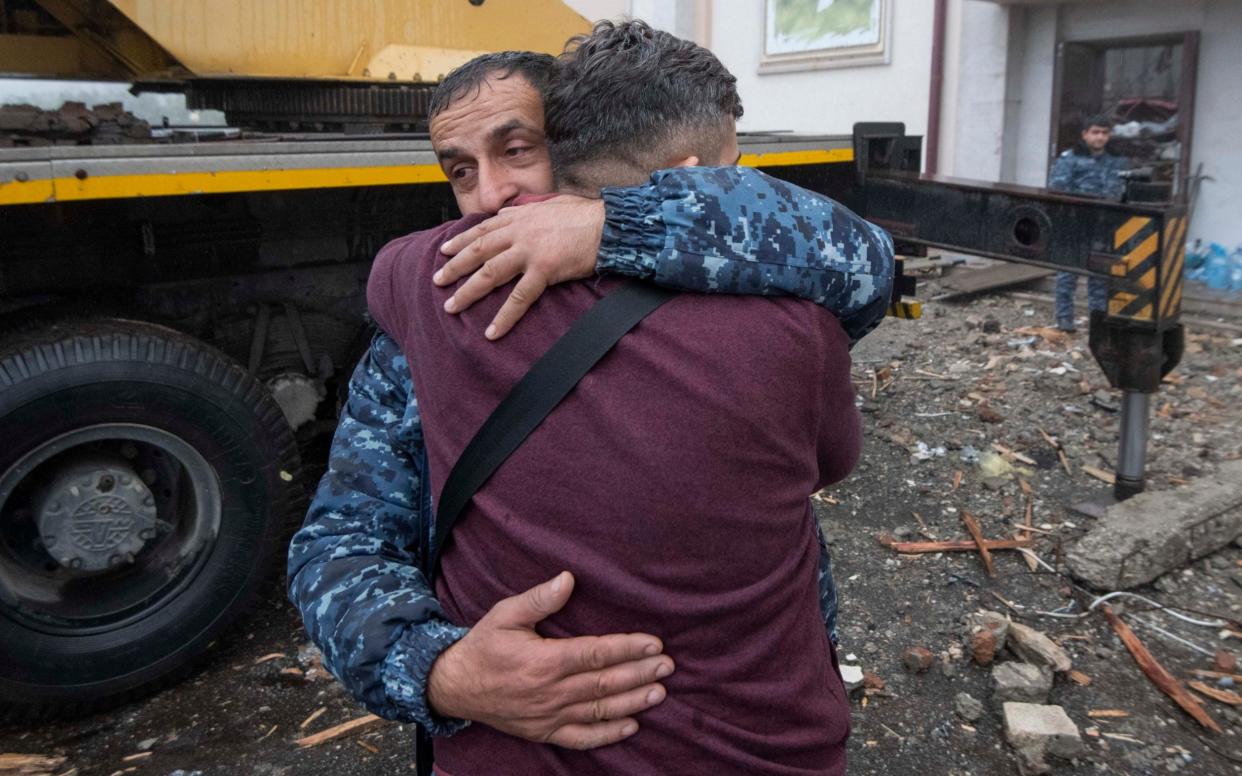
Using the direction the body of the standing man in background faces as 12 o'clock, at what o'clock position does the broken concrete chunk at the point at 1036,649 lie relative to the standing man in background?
The broken concrete chunk is roughly at 12 o'clock from the standing man in background.

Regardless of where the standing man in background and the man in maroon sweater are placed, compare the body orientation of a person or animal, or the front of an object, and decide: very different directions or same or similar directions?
very different directions

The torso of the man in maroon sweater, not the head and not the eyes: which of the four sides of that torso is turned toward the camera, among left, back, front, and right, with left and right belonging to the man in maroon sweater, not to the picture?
back

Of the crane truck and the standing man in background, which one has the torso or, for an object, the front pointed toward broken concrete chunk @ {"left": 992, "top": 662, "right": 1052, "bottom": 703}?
the standing man in background

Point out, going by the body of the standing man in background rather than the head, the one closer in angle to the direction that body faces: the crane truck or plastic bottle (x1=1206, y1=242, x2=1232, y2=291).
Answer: the crane truck

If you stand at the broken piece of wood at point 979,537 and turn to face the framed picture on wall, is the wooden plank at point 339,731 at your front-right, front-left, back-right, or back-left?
back-left

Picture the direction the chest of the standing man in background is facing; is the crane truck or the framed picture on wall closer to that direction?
the crane truck

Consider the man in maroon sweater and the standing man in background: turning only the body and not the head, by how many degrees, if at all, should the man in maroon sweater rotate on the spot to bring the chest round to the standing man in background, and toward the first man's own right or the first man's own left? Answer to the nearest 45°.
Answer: approximately 45° to the first man's own right

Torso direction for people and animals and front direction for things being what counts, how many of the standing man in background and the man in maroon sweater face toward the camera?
1

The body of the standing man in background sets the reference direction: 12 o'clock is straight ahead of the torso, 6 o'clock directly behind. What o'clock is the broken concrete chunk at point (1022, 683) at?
The broken concrete chunk is roughly at 12 o'clock from the standing man in background.
